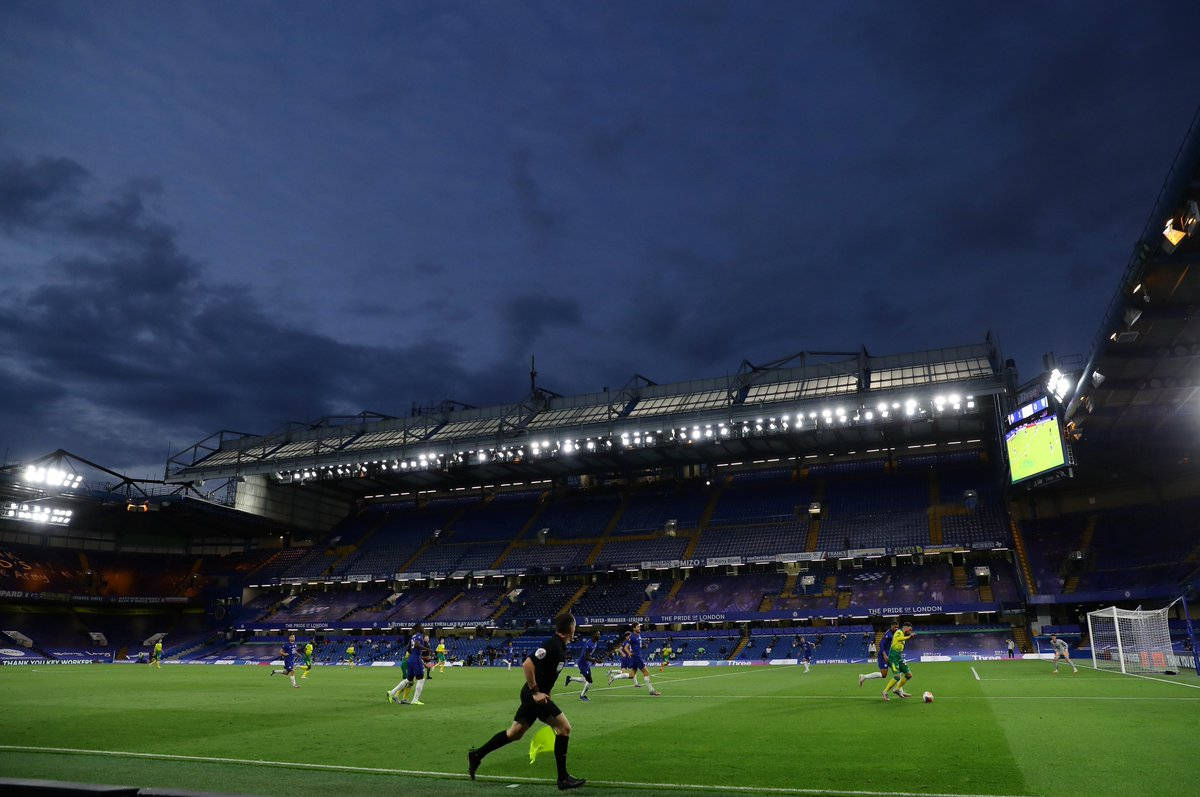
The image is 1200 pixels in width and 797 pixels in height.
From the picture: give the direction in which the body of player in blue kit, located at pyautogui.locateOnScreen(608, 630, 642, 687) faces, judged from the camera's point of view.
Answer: to the viewer's right

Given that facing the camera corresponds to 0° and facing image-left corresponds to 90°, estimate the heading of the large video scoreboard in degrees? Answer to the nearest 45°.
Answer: approximately 45°

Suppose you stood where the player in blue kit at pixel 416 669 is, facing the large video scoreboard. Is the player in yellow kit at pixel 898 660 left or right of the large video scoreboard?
right

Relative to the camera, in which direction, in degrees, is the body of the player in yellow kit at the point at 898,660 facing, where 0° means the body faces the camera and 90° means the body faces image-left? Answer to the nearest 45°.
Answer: approximately 270°

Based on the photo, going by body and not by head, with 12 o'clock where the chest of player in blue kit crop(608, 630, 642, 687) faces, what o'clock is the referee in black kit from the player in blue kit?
The referee in black kit is roughly at 3 o'clock from the player in blue kit.

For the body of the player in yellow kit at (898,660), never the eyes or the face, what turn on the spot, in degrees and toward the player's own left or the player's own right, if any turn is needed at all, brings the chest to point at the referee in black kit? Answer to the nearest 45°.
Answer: approximately 90° to the player's own right

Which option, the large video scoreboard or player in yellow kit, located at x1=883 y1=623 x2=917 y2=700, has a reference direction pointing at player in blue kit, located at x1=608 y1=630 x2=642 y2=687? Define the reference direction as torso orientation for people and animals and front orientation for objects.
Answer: the large video scoreboard

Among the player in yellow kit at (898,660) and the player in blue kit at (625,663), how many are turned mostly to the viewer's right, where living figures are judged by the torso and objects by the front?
2

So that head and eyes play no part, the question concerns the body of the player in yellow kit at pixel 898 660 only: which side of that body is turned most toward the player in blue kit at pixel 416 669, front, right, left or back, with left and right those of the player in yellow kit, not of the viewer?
back
